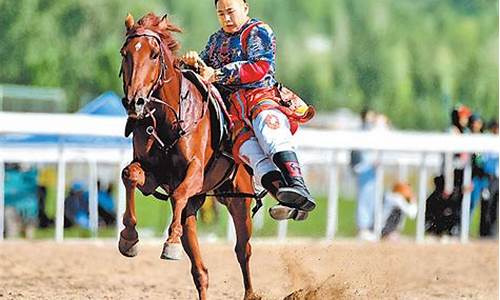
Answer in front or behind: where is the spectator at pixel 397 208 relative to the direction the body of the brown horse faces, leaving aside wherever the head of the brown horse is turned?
behind

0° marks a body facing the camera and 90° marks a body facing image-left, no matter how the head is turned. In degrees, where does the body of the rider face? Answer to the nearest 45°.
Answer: approximately 45°

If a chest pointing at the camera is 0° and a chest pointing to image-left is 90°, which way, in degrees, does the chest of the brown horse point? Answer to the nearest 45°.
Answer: approximately 45°

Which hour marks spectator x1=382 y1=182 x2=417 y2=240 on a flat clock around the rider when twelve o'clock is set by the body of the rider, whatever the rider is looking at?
The spectator is roughly at 5 o'clock from the rider.
